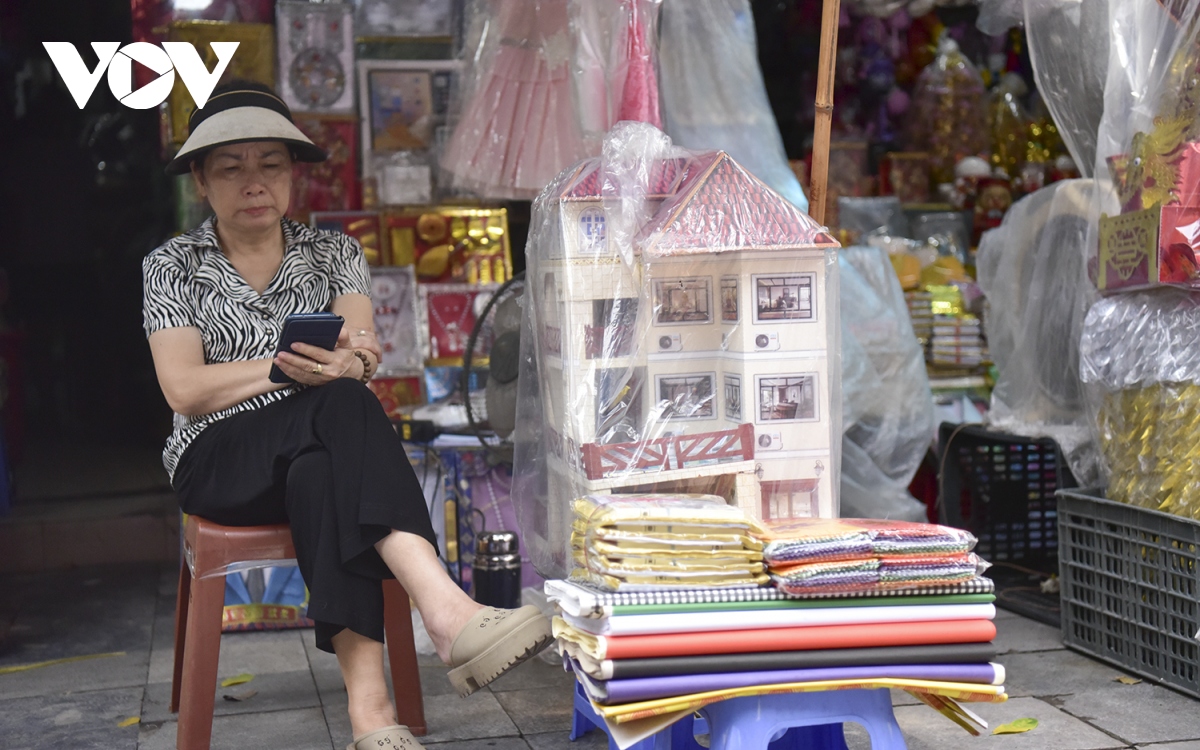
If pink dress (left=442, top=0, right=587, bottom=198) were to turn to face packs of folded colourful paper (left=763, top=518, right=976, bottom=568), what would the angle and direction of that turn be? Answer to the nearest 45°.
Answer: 0° — it already faces it

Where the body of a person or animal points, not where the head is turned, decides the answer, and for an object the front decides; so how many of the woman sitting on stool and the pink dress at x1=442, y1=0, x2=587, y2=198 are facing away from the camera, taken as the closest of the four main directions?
0

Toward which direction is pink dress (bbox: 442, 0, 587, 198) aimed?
toward the camera

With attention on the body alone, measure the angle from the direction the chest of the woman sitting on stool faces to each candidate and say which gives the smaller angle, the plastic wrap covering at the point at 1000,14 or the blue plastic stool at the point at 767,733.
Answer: the blue plastic stool

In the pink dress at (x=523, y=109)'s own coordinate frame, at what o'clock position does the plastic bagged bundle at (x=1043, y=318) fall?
The plastic bagged bundle is roughly at 9 o'clock from the pink dress.

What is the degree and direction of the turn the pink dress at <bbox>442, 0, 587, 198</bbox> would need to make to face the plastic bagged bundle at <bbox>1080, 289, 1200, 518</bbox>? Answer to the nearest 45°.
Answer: approximately 45° to its left

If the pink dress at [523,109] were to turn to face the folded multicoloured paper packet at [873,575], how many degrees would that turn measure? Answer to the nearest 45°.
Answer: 0° — it already faces it

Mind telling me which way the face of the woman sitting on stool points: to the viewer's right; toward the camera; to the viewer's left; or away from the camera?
toward the camera

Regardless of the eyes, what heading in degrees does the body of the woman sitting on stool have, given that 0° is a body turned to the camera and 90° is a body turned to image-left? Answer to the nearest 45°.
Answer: approximately 315°

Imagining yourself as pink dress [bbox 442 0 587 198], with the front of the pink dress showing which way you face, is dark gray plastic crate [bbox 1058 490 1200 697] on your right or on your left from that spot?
on your left

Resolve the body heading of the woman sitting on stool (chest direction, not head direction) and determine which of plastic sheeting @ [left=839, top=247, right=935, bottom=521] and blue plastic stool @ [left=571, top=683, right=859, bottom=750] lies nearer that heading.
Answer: the blue plastic stool

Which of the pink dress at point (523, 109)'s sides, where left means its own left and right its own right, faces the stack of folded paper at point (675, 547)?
front
